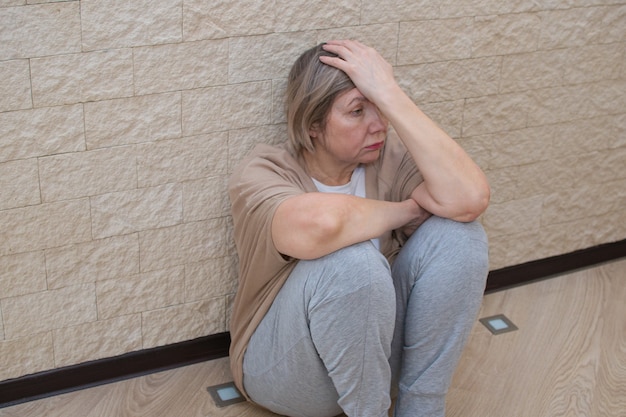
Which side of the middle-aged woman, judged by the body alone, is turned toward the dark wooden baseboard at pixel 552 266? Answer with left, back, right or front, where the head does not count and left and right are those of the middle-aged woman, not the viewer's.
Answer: left

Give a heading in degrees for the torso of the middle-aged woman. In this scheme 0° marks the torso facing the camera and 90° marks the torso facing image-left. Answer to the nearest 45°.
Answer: approximately 315°

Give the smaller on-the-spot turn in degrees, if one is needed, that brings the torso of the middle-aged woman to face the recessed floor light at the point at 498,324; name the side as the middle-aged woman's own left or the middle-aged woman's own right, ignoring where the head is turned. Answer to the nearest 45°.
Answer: approximately 90° to the middle-aged woman's own left

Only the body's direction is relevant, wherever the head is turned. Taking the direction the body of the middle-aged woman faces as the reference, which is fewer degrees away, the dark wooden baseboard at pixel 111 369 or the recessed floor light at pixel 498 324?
the recessed floor light

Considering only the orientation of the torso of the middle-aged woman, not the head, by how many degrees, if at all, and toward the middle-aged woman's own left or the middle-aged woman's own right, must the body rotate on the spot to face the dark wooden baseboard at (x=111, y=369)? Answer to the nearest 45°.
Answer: approximately 135° to the middle-aged woman's own right
